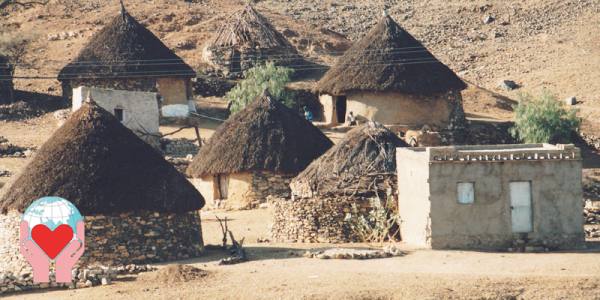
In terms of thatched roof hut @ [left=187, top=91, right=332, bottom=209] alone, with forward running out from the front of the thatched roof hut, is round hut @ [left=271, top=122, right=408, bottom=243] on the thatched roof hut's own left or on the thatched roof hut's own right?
on the thatched roof hut's own left

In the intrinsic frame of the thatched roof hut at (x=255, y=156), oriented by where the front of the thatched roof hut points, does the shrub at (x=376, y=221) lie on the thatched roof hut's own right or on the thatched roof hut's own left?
on the thatched roof hut's own left

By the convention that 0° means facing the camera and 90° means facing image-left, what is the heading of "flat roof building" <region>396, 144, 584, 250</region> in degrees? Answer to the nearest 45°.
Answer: approximately 0°

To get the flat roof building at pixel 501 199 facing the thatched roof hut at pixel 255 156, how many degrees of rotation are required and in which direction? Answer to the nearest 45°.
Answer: approximately 135° to its right

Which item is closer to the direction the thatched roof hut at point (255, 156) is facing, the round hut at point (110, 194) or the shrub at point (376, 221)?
the round hut
